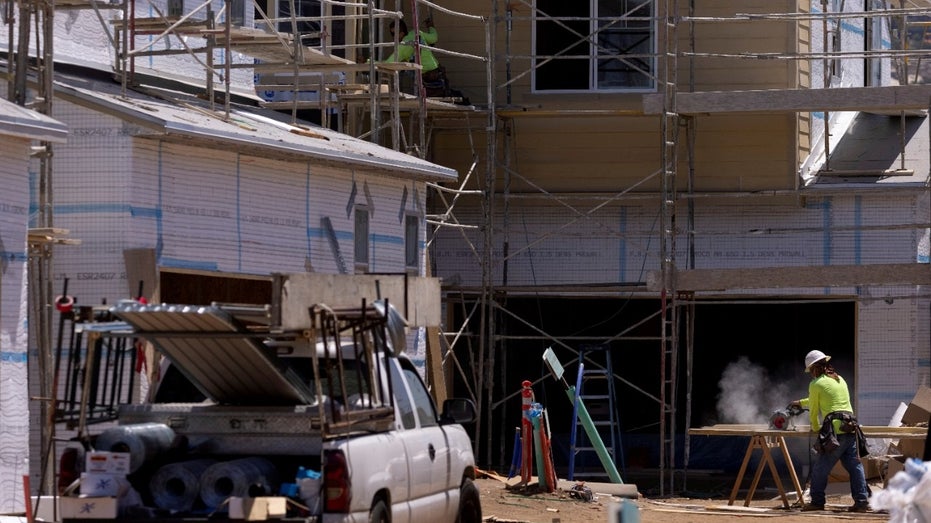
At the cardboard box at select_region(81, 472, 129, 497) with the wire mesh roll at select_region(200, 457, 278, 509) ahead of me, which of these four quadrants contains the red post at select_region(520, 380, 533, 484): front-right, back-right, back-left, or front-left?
front-left

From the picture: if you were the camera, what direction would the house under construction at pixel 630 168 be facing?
facing the viewer

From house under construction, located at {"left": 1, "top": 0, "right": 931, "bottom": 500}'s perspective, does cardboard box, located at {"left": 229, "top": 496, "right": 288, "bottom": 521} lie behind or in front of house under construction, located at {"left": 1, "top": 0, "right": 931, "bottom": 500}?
in front

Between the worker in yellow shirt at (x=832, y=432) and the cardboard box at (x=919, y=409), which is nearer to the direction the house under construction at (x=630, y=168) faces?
the worker in yellow shirt

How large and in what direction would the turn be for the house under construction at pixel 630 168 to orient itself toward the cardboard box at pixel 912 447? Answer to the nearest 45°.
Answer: approximately 45° to its left

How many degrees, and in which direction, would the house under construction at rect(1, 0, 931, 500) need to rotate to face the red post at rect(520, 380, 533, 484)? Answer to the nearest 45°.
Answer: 0° — it already faces it

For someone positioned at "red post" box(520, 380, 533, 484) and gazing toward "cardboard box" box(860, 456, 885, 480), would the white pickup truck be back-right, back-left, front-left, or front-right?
back-right

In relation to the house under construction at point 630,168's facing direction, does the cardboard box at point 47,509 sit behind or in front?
in front

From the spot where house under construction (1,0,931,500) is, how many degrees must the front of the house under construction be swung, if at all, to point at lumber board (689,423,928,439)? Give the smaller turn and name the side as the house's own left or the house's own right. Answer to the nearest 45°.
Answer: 0° — it already faces it

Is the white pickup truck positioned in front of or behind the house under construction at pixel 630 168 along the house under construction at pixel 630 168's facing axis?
in front
